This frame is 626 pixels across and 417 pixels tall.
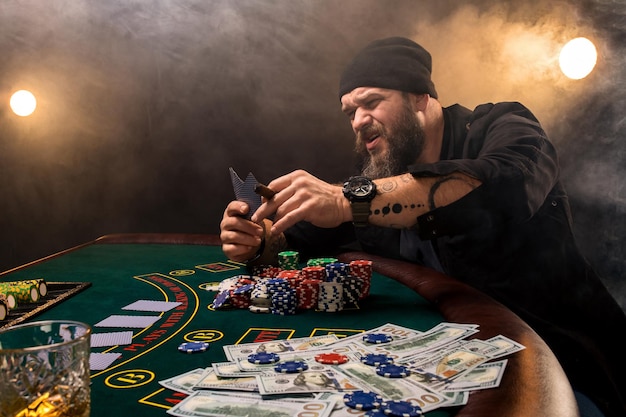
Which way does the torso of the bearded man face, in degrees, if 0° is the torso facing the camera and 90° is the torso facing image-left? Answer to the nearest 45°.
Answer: approximately 45°

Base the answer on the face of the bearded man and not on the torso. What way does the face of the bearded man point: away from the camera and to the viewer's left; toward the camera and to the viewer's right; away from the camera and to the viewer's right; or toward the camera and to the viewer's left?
toward the camera and to the viewer's left

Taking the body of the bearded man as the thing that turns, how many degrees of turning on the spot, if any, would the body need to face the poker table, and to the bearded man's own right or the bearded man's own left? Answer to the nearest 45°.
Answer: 0° — they already face it

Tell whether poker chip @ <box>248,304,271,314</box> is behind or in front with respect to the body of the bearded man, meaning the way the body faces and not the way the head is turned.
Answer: in front

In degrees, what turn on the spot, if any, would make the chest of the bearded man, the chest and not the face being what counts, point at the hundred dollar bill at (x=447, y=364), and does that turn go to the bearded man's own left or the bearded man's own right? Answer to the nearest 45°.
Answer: approximately 45° to the bearded man's own left

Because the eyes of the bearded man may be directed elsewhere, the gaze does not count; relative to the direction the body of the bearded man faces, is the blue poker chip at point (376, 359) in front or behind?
in front

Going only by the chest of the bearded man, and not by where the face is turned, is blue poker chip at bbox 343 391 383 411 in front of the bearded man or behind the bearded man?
in front

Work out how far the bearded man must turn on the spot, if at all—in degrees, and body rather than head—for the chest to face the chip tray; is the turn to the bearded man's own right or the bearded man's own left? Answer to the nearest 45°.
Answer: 0° — they already face it

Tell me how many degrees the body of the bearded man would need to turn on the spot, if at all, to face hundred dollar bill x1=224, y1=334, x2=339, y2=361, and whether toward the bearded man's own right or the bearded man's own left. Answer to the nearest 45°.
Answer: approximately 45° to the bearded man's own left

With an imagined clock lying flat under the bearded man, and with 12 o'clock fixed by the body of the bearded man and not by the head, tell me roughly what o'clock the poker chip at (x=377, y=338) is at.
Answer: The poker chip is roughly at 11 o'clock from the bearded man.

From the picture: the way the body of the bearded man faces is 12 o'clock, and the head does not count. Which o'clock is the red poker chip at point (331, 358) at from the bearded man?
The red poker chip is roughly at 11 o'clock from the bearded man.

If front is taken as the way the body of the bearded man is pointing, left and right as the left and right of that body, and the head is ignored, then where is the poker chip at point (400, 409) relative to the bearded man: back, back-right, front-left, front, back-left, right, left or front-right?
front-left

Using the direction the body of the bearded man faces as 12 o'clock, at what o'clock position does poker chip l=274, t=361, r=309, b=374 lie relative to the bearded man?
The poker chip is roughly at 11 o'clock from the bearded man.

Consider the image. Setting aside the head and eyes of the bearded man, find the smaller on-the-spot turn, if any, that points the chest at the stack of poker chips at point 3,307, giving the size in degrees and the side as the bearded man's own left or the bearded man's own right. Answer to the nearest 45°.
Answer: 0° — they already face it

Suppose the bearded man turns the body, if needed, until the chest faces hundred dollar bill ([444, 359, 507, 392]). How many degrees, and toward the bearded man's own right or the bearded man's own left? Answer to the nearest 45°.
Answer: approximately 45° to the bearded man's own left

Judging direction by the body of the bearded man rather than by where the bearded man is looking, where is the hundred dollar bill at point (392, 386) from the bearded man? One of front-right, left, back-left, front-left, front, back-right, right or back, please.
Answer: front-left

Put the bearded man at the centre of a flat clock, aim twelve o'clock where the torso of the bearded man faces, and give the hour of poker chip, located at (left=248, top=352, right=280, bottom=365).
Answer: The poker chip is roughly at 11 o'clock from the bearded man.

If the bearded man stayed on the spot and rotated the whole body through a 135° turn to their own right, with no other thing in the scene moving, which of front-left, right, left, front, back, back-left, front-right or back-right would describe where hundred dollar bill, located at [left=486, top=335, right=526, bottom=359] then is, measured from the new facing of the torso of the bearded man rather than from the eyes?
back

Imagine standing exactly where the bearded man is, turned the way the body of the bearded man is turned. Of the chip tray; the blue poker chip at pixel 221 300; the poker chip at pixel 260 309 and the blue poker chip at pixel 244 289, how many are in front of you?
4
